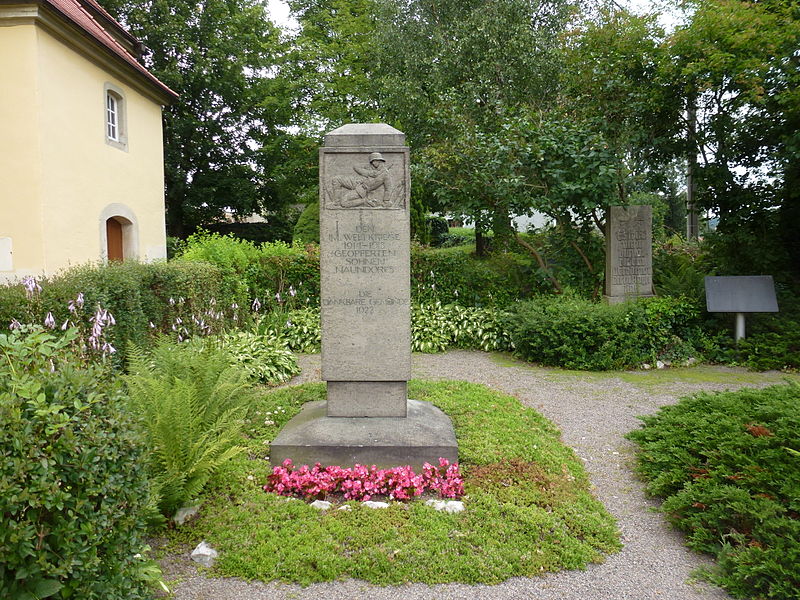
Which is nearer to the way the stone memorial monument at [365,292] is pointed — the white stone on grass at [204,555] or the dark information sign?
the white stone on grass

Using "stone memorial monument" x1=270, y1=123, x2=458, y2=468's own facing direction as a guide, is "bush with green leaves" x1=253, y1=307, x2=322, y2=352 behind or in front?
behind

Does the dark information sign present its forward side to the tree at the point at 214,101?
no

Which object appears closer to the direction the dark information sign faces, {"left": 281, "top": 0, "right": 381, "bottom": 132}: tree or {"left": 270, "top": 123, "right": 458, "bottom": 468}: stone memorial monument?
the stone memorial monument

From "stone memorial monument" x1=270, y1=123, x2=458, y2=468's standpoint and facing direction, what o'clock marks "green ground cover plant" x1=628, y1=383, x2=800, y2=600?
The green ground cover plant is roughly at 10 o'clock from the stone memorial monument.

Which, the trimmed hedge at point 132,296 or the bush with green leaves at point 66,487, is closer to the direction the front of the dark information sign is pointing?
the bush with green leaves

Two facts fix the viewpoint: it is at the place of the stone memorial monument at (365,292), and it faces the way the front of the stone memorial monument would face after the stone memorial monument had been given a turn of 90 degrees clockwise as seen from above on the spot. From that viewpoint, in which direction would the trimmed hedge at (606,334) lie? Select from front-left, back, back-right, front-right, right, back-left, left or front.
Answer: back-right

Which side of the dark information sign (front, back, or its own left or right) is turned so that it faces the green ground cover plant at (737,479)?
front

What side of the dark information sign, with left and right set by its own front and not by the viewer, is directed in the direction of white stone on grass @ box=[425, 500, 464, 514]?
front

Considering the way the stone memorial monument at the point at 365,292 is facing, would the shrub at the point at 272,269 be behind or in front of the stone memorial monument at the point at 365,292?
behind

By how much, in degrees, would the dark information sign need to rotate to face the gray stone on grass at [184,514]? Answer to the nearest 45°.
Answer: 0° — it already faces it

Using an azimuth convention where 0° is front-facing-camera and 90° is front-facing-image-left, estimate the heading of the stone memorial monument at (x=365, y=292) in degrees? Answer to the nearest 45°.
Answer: approximately 0°

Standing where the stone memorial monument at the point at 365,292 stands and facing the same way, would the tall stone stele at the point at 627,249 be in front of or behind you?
behind

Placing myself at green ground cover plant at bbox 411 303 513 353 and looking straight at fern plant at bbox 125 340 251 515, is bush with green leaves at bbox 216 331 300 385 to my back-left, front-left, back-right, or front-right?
front-right

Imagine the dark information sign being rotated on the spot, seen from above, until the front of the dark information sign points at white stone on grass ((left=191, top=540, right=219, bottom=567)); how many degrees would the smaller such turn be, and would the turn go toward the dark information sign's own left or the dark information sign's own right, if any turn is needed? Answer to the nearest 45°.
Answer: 0° — it already faces it

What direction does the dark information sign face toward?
toward the camera

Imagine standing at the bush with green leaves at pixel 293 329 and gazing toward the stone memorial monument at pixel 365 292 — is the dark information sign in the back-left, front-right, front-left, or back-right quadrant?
front-left

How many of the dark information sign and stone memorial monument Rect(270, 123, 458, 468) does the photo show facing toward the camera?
2

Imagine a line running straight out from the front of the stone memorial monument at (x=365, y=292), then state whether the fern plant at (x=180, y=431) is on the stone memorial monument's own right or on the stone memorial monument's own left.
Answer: on the stone memorial monument's own right

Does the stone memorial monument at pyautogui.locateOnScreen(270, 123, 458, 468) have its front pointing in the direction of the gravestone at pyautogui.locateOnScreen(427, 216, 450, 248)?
no

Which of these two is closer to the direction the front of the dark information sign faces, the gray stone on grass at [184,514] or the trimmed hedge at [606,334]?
the gray stone on grass

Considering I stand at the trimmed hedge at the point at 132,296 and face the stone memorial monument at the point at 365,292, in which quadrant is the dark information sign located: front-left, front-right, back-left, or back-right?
front-left
